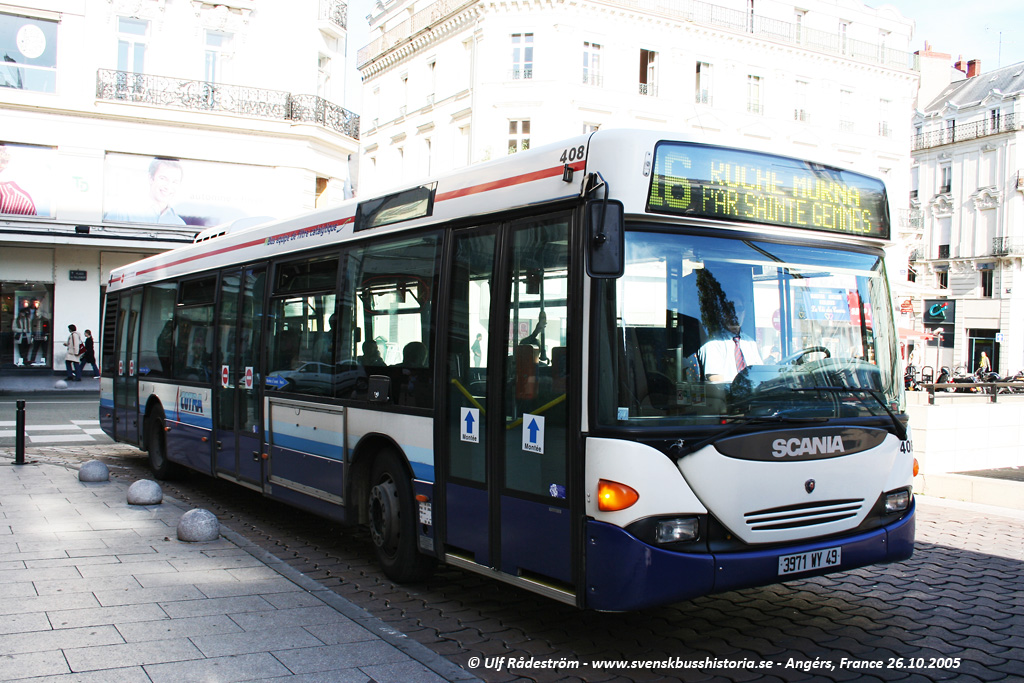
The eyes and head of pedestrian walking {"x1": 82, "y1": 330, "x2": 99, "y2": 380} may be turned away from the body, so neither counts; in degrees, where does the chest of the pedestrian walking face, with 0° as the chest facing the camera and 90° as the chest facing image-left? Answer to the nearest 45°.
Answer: approximately 90°

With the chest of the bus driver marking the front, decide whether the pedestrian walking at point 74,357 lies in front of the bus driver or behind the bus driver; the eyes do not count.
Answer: behind

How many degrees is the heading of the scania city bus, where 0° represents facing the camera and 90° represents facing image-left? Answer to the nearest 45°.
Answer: approximately 315°

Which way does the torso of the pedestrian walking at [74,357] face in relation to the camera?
to the viewer's left

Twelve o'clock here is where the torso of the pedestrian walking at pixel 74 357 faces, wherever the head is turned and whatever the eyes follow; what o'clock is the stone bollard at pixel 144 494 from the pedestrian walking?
The stone bollard is roughly at 9 o'clock from the pedestrian walking.

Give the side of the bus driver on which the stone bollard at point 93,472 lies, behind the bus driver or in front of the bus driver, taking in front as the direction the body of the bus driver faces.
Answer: behind

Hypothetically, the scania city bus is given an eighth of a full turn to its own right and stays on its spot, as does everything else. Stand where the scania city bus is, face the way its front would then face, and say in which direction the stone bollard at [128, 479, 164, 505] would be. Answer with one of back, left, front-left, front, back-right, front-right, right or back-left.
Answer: back-right

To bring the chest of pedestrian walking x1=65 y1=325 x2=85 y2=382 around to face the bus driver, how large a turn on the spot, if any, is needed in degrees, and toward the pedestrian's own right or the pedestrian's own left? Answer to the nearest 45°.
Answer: approximately 90° to the pedestrian's own left

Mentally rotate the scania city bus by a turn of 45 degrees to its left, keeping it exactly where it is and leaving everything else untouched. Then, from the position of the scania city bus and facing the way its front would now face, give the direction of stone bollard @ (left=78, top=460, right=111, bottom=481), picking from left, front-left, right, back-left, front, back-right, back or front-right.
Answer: back-left
